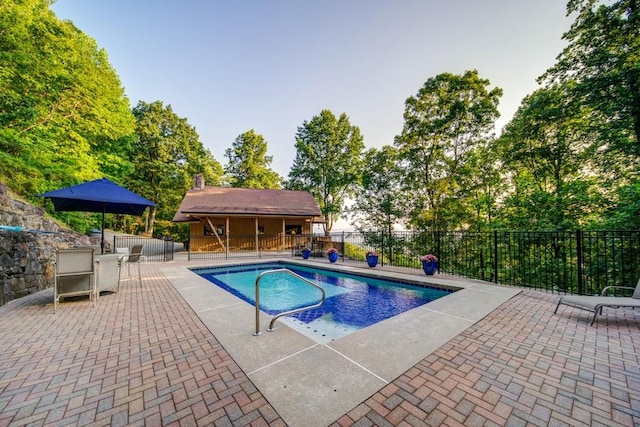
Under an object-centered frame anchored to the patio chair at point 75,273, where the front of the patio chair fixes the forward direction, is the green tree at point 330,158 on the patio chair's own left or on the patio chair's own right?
on the patio chair's own right

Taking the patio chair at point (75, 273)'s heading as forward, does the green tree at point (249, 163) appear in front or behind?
in front

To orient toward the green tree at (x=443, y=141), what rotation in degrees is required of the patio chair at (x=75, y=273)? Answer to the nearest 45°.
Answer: approximately 90° to its right

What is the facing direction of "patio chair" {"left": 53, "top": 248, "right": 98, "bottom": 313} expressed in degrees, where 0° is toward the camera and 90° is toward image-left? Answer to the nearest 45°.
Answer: approximately 180°

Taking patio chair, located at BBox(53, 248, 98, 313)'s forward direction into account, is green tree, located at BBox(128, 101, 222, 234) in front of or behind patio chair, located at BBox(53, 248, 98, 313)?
in front

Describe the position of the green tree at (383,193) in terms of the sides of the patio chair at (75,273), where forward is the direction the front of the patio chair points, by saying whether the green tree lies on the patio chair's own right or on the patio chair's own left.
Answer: on the patio chair's own right

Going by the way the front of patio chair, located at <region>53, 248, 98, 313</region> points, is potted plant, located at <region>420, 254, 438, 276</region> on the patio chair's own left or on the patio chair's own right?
on the patio chair's own right

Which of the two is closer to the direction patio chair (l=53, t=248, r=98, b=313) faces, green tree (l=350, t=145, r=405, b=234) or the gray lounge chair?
the green tree
